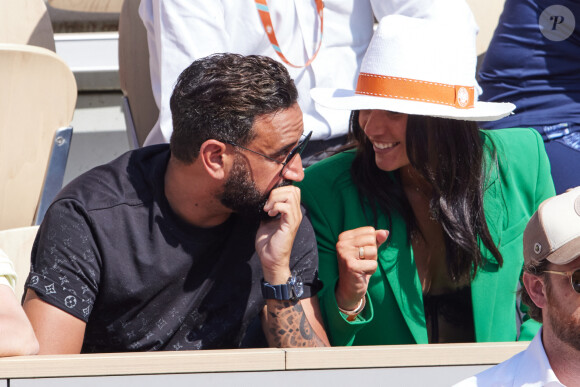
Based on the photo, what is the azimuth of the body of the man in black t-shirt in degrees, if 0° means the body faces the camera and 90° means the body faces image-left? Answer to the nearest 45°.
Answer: approximately 315°

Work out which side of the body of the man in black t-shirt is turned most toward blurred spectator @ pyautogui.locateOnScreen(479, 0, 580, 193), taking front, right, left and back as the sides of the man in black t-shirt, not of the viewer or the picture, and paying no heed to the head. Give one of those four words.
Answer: left

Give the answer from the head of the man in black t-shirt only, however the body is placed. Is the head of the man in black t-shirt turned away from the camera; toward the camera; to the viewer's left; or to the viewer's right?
to the viewer's right
